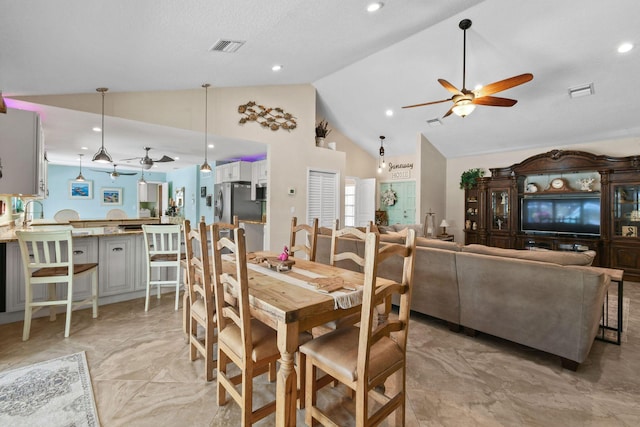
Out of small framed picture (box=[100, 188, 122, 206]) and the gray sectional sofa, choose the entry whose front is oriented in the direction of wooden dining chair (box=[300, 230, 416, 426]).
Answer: the small framed picture

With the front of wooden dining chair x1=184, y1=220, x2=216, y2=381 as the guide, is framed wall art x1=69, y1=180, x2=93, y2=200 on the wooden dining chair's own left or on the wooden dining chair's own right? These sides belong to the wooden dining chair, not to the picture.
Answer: on the wooden dining chair's own left

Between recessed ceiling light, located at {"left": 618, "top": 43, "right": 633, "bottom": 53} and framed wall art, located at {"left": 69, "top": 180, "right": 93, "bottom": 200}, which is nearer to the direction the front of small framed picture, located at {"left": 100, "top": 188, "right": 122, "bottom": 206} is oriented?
the recessed ceiling light

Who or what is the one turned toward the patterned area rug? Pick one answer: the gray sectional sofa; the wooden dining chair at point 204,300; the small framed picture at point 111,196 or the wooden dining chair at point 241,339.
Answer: the small framed picture

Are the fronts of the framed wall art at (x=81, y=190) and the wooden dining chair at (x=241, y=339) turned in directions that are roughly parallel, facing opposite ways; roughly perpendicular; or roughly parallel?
roughly perpendicular

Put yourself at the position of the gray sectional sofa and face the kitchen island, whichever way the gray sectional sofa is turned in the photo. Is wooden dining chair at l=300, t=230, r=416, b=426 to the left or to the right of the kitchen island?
left

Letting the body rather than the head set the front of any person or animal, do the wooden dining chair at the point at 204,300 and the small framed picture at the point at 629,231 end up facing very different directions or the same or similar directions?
very different directions

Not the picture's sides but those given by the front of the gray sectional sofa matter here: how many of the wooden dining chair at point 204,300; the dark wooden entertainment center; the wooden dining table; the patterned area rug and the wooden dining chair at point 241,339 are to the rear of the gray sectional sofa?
4
